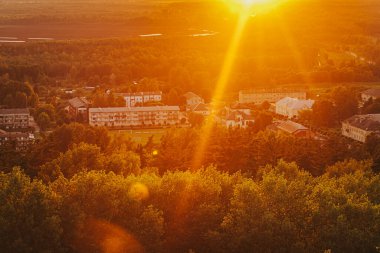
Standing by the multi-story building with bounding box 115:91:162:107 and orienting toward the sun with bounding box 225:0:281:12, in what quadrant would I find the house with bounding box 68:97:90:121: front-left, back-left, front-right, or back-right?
back-left

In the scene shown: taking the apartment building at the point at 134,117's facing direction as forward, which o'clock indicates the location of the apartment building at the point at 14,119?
The apartment building at the point at 14,119 is roughly at 3 o'clock from the apartment building at the point at 134,117.

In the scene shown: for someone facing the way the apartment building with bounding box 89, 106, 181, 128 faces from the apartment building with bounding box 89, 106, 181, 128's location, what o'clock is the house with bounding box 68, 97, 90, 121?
The house is roughly at 4 o'clock from the apartment building.

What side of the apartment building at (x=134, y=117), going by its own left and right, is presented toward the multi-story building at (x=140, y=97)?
back

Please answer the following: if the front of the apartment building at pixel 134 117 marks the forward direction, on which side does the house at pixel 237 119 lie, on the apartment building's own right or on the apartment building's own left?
on the apartment building's own left

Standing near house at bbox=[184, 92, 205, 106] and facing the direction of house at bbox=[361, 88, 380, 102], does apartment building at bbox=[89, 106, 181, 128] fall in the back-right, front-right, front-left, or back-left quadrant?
back-right

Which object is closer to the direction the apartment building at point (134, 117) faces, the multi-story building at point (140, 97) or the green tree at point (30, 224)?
the green tree

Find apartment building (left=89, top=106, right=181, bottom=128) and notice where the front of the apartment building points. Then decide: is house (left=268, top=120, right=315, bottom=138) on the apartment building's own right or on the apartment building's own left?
on the apartment building's own left

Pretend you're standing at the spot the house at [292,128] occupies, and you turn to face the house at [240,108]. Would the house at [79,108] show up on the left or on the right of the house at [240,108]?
left

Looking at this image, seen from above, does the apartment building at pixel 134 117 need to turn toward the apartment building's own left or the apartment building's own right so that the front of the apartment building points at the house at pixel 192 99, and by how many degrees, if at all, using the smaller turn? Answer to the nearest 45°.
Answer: approximately 135° to the apartment building's own left

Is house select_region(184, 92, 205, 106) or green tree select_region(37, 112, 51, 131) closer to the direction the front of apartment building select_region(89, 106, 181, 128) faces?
the green tree

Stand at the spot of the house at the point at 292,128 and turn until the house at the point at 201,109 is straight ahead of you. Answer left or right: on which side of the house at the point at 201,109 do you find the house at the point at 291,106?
right

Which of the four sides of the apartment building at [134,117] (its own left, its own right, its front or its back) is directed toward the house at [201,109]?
left

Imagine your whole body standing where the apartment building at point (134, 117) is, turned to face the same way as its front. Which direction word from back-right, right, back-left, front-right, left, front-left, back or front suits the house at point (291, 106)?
left

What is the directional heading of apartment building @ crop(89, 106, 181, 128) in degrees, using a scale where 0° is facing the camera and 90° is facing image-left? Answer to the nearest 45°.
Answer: approximately 0°

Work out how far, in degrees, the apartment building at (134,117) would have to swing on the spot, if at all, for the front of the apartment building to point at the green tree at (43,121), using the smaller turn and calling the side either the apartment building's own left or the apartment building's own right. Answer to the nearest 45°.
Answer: approximately 90° to the apartment building's own right
